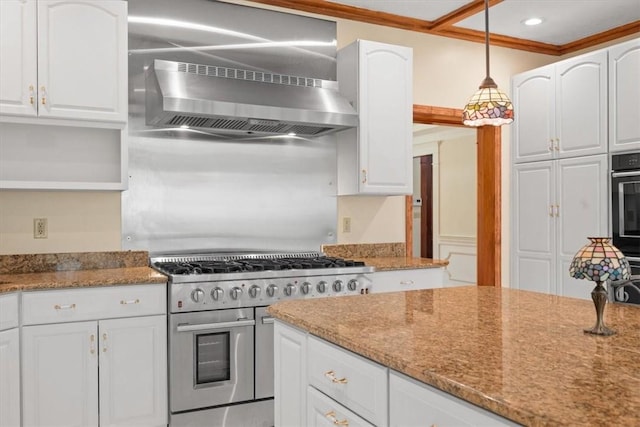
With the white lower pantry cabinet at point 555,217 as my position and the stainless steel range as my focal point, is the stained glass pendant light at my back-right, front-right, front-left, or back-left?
front-left

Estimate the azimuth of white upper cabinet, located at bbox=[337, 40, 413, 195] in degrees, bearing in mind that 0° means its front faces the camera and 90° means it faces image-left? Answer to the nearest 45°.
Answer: approximately 315°

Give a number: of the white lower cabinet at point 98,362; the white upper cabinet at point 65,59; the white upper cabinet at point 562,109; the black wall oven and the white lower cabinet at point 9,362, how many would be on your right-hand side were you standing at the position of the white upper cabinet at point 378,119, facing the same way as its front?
3

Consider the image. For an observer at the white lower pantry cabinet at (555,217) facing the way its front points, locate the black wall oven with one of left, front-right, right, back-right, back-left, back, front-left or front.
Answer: left

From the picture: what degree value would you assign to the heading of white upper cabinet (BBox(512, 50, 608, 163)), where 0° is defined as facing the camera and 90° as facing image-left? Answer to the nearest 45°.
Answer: approximately 45°
